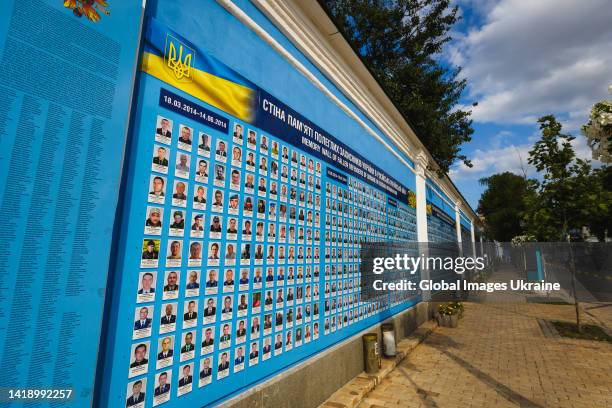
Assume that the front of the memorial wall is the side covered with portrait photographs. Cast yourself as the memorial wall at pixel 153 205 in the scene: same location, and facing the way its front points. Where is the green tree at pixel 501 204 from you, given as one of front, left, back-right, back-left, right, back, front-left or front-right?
left

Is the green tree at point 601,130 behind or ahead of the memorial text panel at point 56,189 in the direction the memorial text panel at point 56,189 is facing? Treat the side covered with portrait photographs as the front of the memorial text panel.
ahead

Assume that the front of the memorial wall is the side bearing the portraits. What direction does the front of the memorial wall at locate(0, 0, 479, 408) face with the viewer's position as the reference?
facing the viewer and to the right of the viewer

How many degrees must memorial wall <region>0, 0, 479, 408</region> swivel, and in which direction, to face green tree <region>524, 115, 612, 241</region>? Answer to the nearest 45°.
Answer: approximately 90° to its left

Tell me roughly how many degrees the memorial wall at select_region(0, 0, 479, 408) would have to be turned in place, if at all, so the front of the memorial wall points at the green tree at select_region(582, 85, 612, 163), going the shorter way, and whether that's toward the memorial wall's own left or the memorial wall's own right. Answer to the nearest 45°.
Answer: approximately 45° to the memorial wall's own left

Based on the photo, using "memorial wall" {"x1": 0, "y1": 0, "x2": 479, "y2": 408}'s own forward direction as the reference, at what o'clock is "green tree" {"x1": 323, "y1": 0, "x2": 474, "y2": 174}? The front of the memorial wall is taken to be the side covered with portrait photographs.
The green tree is roughly at 9 o'clock from the memorial wall.

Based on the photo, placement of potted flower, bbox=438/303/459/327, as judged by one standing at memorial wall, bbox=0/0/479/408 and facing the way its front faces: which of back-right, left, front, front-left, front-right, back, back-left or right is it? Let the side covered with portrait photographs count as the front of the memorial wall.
left

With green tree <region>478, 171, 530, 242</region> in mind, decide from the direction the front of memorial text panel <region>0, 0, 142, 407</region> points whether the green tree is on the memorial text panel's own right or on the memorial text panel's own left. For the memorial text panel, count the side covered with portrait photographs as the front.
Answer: on the memorial text panel's own left
